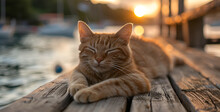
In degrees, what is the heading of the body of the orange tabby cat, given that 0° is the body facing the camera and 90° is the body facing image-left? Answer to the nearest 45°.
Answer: approximately 45°
